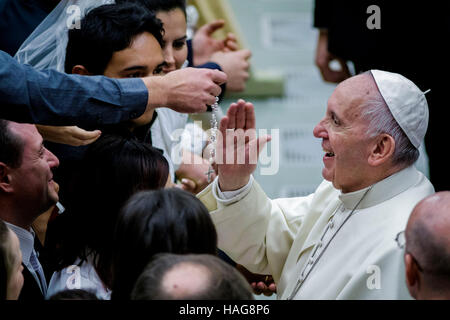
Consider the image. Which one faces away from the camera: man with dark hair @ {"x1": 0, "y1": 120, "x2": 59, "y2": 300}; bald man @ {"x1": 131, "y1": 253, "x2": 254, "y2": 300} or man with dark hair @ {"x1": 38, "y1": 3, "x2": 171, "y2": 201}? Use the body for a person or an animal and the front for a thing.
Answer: the bald man

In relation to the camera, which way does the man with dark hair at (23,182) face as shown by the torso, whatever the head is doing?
to the viewer's right

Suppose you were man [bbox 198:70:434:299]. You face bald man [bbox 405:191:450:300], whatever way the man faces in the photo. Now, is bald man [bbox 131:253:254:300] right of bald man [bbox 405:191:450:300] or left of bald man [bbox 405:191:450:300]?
right

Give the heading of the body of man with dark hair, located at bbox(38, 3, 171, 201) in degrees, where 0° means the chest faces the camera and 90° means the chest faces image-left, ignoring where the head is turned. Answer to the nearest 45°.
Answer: approximately 315°

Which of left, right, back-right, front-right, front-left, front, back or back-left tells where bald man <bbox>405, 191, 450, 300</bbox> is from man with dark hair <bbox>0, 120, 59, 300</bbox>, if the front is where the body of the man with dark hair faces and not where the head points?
front-right

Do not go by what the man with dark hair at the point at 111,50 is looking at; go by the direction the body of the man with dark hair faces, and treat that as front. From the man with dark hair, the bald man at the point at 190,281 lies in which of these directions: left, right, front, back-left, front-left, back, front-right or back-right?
front-right

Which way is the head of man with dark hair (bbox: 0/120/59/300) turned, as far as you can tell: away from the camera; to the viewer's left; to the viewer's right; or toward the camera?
to the viewer's right

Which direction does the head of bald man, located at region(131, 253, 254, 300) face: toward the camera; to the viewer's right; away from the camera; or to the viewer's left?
away from the camera

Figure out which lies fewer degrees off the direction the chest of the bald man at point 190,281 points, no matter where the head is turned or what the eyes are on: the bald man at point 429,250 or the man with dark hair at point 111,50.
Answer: the man with dark hair

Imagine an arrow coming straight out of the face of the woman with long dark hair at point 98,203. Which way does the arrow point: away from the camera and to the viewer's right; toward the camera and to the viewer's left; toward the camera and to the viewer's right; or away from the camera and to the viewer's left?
away from the camera and to the viewer's right

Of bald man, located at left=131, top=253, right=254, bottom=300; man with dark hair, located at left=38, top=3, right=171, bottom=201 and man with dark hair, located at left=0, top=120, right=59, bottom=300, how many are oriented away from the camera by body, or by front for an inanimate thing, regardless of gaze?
1

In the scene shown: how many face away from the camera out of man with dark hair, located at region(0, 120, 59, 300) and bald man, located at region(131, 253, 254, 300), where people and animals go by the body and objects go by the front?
1

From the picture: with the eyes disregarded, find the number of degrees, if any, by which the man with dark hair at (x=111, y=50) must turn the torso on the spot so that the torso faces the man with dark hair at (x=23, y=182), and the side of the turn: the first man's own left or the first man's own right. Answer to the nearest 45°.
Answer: approximately 90° to the first man's own right

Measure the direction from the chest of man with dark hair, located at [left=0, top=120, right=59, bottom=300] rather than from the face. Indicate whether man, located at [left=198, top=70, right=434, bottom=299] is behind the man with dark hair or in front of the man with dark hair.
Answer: in front

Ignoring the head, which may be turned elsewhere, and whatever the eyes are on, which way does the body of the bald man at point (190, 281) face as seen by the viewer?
away from the camera
